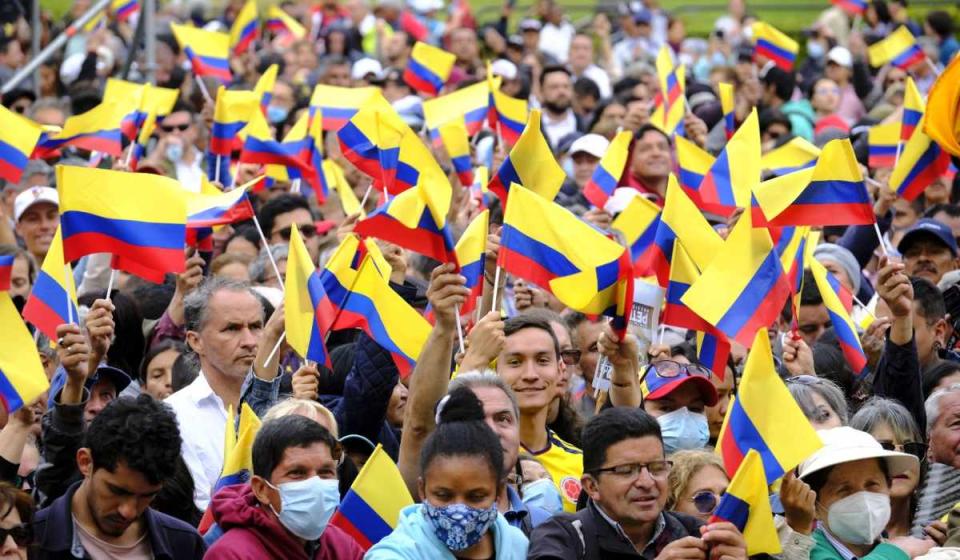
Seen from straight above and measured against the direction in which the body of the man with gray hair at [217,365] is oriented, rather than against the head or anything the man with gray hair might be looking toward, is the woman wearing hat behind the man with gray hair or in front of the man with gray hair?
in front

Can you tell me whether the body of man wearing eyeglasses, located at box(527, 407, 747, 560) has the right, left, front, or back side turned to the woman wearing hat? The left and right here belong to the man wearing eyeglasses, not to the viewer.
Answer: left

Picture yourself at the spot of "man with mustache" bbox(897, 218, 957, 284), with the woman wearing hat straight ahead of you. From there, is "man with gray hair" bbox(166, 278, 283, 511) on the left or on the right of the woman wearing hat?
right

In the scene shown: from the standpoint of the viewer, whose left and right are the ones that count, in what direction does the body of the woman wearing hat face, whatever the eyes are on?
facing the viewer and to the right of the viewer

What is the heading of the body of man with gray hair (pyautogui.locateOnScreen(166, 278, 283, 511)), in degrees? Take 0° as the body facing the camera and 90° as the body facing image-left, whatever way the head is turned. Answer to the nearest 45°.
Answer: approximately 315°

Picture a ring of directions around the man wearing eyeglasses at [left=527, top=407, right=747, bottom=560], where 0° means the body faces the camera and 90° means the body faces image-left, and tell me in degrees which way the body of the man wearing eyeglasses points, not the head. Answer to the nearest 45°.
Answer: approximately 315°

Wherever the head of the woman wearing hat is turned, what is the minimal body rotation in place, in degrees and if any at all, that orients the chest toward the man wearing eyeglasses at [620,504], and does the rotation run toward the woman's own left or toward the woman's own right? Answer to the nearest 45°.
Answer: approximately 90° to the woman's own right

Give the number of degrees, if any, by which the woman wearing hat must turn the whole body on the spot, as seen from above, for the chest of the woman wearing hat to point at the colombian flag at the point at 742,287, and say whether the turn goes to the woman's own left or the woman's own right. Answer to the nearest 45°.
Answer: approximately 180°

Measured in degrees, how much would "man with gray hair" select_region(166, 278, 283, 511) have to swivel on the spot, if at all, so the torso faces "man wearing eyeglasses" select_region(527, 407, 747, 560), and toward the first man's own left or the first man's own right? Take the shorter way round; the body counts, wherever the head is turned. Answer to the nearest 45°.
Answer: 0° — they already face them

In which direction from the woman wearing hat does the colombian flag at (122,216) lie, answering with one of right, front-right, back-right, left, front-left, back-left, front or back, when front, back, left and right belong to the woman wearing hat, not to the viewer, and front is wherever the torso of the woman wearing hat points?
back-right

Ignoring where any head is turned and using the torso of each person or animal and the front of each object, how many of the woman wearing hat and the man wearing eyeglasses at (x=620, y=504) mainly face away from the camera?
0

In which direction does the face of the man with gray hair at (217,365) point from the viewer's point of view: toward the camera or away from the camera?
toward the camera

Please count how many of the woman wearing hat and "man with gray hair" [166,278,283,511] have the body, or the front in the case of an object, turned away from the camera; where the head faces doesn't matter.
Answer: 0
